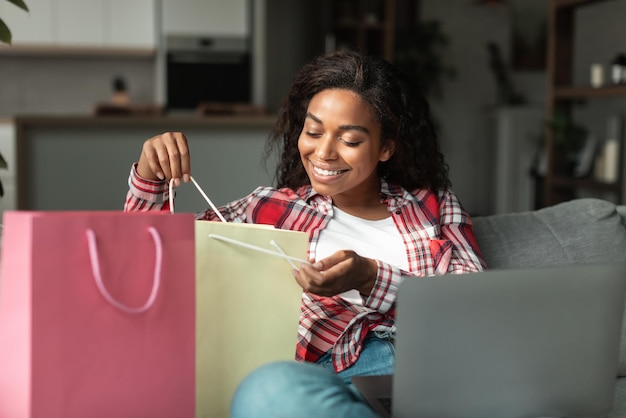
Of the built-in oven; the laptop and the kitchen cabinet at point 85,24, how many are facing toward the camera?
2

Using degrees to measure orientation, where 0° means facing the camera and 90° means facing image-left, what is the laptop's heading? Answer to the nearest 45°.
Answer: approximately 135°

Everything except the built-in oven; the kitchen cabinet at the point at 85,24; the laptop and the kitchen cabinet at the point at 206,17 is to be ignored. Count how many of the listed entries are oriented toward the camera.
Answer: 3

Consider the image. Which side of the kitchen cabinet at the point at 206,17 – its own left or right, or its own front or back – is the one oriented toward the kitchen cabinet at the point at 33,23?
right

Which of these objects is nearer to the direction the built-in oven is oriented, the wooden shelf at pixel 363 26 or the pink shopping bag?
the pink shopping bag

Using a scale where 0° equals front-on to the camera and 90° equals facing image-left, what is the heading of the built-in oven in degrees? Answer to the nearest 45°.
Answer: approximately 0°

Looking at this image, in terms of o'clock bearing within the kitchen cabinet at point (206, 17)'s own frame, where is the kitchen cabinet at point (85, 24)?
the kitchen cabinet at point (85, 24) is roughly at 3 o'clock from the kitchen cabinet at point (206, 17).

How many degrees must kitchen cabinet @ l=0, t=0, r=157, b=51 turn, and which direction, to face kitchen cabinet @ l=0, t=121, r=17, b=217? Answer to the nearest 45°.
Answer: approximately 45° to its right

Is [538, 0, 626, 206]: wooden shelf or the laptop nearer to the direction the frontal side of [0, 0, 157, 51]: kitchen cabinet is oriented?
the laptop

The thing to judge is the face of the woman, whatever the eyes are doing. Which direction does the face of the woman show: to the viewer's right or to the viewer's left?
to the viewer's left

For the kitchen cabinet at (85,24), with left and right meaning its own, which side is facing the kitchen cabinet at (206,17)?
left
